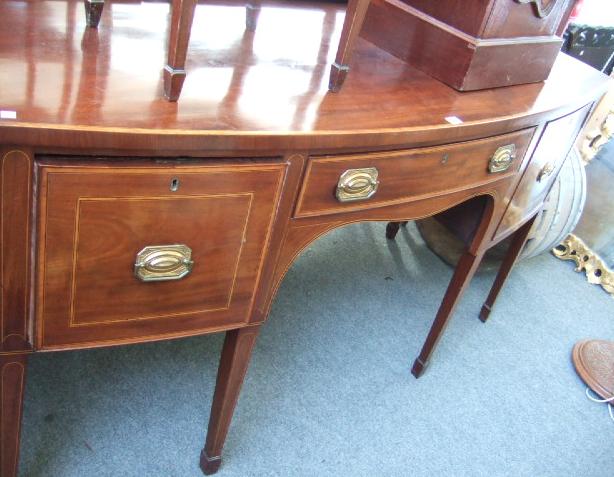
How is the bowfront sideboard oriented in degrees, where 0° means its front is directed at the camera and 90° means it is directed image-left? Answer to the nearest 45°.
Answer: approximately 315°

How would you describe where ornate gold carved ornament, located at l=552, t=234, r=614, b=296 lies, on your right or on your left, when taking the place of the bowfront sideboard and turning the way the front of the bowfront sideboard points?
on your left
